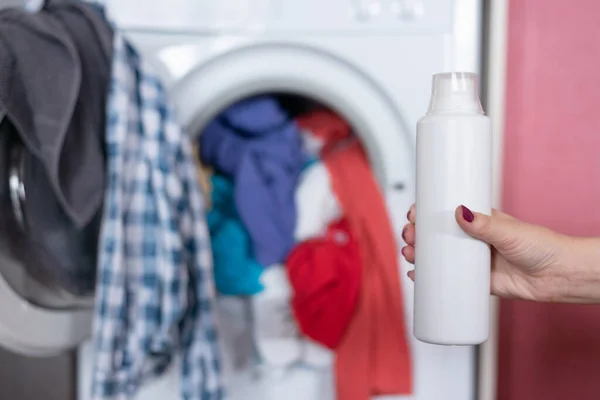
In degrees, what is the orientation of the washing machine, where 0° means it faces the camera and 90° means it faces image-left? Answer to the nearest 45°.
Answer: approximately 0°
